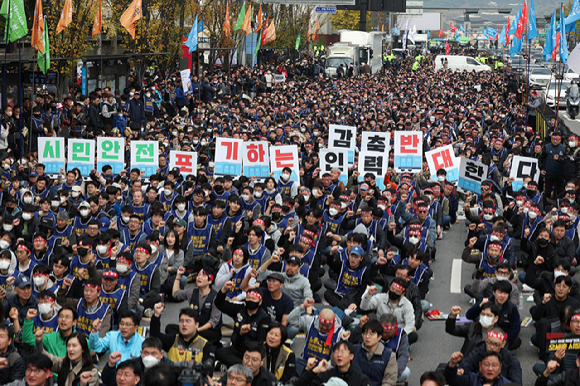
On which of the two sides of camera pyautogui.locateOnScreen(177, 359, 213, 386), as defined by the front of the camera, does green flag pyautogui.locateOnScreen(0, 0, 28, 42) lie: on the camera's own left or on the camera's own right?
on the camera's own left

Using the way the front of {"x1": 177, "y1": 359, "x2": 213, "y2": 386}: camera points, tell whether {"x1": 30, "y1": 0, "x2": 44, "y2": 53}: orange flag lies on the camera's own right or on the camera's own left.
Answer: on the camera's own left

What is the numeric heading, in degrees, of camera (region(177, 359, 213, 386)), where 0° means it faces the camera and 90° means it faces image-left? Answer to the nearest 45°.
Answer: approximately 225°

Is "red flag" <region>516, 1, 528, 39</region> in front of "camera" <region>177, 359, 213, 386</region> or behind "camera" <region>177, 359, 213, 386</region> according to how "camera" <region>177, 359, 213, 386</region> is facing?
in front
